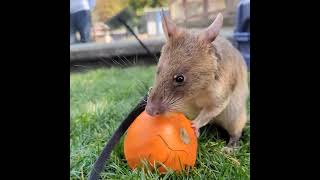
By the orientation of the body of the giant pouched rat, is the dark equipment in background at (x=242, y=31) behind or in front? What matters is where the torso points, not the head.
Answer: behind

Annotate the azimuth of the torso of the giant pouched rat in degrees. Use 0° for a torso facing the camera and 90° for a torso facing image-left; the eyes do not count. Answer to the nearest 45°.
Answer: approximately 45°
